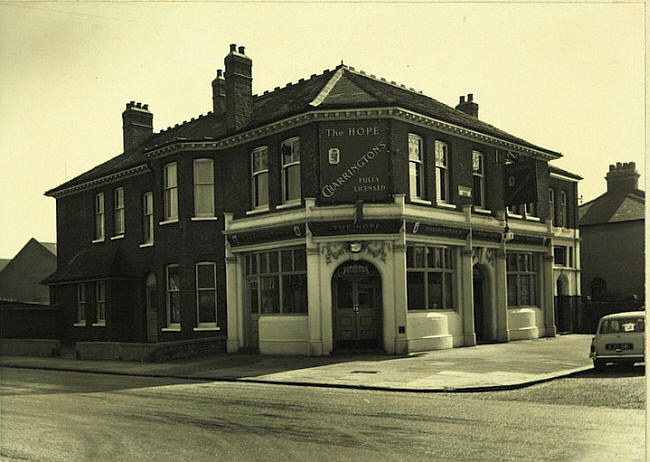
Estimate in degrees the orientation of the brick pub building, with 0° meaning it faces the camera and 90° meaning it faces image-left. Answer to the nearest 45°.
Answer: approximately 0°

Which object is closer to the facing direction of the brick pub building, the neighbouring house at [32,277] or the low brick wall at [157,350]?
the low brick wall

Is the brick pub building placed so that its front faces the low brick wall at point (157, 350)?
no

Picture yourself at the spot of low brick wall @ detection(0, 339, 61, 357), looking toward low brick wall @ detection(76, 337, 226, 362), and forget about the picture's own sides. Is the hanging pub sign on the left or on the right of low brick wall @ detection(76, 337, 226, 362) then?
left

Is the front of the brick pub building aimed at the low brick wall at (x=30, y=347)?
no

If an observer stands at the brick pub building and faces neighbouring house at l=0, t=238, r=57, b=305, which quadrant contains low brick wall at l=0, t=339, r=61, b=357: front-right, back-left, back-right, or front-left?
front-left
